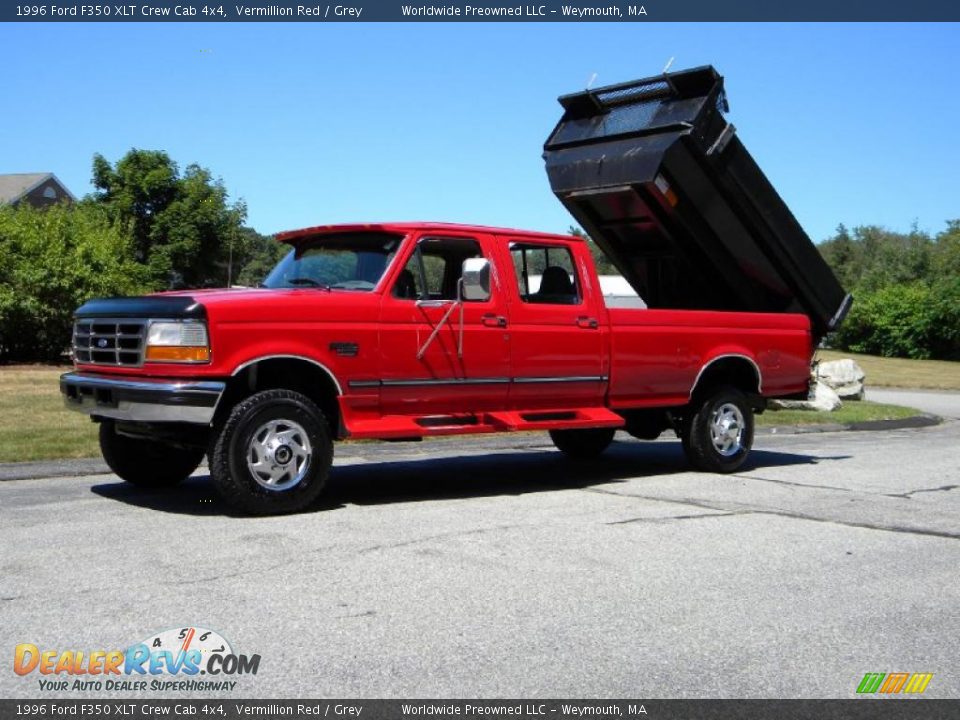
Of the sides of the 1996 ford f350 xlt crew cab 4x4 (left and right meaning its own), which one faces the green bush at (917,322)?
back

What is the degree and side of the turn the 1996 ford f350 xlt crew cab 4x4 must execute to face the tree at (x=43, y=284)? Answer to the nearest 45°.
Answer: approximately 90° to its right

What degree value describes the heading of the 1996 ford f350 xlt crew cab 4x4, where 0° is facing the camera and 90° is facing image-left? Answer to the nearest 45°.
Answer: approximately 45°

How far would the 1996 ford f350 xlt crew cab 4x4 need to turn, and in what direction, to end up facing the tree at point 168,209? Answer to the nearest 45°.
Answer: approximately 135° to its right

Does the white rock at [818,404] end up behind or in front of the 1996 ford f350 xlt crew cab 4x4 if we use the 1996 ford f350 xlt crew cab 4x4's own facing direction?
behind

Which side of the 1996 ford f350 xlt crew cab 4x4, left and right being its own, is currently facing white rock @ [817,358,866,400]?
back
